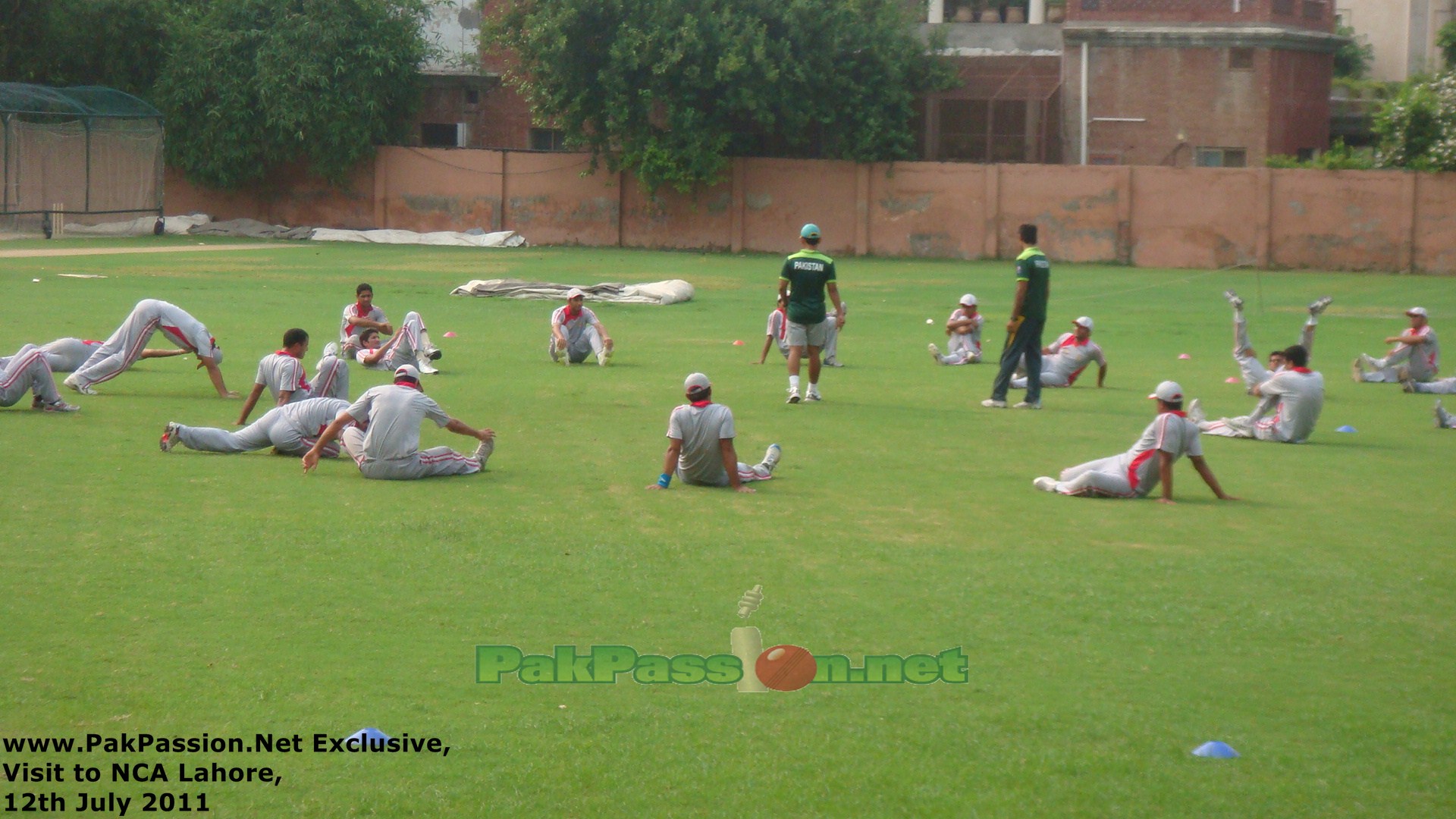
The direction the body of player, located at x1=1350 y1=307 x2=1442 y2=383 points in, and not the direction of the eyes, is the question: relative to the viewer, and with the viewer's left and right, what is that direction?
facing to the left of the viewer

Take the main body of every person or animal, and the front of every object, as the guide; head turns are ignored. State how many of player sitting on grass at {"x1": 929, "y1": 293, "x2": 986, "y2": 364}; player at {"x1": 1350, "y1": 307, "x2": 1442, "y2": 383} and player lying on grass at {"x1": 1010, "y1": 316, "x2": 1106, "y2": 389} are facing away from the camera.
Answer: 0

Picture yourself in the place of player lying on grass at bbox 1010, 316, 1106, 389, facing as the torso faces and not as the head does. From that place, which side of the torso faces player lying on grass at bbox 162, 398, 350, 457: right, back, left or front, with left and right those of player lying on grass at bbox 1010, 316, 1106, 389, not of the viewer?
front

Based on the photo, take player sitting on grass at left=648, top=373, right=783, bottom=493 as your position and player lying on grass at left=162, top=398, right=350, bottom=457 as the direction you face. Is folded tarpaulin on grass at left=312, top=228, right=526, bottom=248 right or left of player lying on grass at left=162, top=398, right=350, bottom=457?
right

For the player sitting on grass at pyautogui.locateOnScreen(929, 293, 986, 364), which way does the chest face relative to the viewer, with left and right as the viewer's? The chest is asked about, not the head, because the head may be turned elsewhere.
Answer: facing the viewer and to the left of the viewer

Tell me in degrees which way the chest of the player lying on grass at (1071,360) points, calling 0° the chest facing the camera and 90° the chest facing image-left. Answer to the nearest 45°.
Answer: approximately 45°

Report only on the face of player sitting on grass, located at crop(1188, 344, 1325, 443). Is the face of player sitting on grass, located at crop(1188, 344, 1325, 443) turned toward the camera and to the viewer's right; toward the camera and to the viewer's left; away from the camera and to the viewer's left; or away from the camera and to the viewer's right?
away from the camera and to the viewer's left

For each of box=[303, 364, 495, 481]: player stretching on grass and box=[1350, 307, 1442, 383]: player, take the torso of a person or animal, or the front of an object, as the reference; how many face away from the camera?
1

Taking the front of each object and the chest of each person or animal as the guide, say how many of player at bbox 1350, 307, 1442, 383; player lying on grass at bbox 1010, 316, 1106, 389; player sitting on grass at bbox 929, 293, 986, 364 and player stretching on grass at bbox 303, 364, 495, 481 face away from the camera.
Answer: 1

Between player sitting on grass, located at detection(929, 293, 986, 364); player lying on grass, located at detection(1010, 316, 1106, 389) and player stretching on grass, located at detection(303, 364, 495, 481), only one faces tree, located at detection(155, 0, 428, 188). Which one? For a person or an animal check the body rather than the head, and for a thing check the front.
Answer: the player stretching on grass

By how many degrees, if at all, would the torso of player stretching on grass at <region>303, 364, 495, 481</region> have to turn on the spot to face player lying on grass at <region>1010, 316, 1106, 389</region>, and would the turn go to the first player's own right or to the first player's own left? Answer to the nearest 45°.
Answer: approximately 45° to the first player's own right

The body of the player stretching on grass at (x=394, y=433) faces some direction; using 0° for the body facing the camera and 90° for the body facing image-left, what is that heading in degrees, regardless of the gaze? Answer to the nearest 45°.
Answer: approximately 180°

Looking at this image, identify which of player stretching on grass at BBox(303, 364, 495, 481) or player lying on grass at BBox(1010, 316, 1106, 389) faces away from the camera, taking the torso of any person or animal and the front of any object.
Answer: the player stretching on grass
